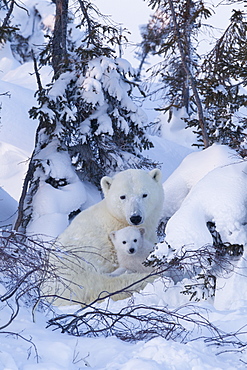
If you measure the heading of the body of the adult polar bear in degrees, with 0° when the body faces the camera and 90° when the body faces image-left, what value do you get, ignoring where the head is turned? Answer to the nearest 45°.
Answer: approximately 315°

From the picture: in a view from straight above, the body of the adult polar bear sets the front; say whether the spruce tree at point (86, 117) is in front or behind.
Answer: behind
